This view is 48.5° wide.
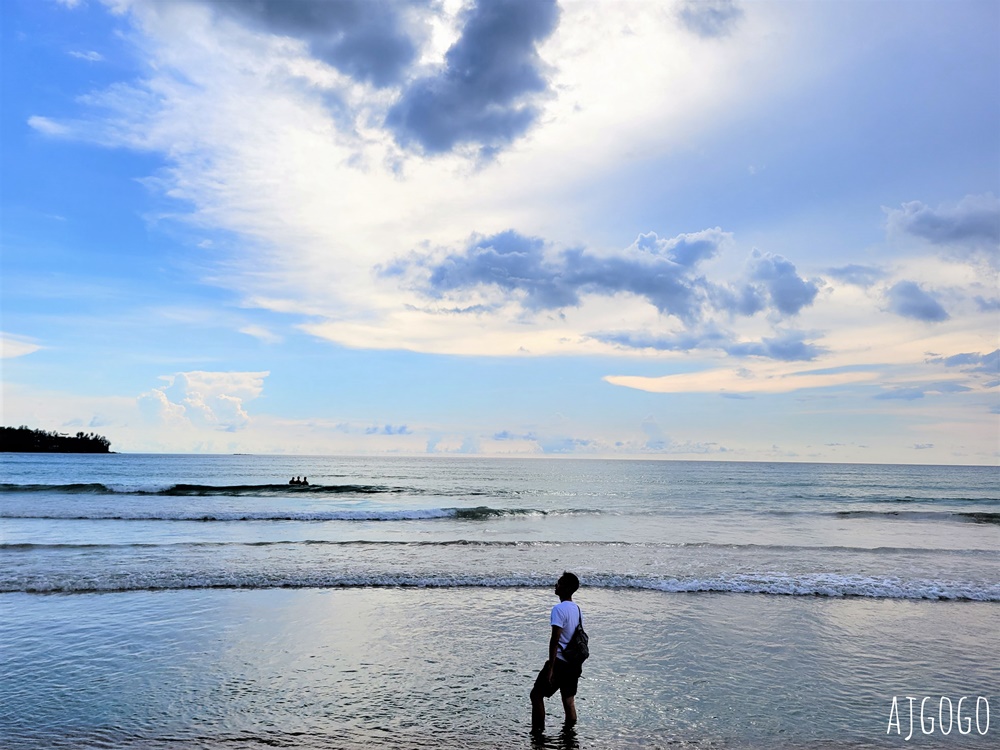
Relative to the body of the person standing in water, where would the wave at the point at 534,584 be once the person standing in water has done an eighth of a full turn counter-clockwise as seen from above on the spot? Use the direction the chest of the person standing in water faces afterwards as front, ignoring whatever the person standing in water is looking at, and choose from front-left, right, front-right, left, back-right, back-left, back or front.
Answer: right

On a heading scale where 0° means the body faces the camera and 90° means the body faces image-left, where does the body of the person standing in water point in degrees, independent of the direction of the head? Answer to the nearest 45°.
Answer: approximately 135°

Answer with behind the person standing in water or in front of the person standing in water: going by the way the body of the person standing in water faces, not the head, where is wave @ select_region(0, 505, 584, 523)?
in front

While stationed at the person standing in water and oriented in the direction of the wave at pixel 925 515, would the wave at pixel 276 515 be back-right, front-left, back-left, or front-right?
front-left

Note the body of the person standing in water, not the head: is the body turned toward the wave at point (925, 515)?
no
